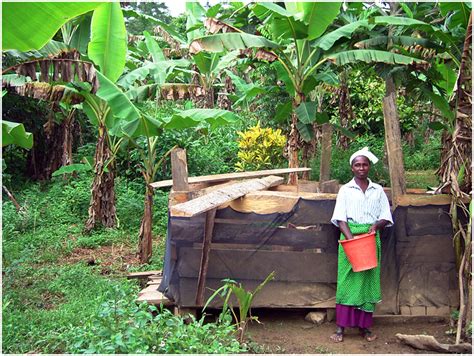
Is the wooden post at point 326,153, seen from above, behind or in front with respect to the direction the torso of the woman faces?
behind

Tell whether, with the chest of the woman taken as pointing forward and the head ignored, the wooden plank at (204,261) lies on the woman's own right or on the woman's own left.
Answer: on the woman's own right

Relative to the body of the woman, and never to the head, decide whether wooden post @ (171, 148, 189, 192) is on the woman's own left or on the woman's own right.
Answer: on the woman's own right

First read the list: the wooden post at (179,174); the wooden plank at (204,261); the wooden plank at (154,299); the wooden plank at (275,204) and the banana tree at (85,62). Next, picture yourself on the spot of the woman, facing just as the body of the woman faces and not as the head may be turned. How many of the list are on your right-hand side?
5

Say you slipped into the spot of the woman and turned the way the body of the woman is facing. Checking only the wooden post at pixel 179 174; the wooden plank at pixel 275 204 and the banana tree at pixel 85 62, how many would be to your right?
3

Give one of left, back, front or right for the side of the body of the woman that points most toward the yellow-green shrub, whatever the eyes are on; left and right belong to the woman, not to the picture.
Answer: back

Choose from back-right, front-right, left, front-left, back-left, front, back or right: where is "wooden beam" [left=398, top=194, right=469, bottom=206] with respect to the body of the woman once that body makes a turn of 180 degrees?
front-right

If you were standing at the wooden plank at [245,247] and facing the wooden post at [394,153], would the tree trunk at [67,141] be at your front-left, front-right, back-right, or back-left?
back-left

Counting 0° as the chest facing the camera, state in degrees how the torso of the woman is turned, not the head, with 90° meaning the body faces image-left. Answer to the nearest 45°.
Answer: approximately 0°

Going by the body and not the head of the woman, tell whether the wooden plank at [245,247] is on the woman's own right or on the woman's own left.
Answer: on the woman's own right

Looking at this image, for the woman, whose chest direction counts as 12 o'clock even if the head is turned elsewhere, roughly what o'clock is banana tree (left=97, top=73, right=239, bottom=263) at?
The banana tree is roughly at 4 o'clock from the woman.

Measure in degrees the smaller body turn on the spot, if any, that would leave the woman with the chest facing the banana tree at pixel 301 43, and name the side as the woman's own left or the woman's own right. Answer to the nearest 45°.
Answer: approximately 180°
